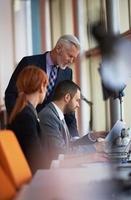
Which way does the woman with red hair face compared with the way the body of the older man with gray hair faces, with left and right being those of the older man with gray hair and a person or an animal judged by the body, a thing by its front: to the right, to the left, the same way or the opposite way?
to the left

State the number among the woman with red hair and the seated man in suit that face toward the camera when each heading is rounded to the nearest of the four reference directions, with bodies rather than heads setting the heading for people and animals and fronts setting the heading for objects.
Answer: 0

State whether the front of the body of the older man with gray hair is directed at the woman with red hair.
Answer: no

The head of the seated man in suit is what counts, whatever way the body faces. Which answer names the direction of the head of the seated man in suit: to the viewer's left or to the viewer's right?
to the viewer's right

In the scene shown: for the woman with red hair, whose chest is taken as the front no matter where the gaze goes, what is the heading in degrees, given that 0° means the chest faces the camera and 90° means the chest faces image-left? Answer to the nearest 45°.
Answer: approximately 225°

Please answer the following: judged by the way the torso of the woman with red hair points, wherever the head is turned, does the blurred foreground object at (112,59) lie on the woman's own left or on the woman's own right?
on the woman's own right

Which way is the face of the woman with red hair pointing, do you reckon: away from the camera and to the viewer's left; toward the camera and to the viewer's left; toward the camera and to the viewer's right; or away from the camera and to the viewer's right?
away from the camera and to the viewer's right

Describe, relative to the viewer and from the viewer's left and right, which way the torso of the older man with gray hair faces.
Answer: facing the viewer and to the right of the viewer

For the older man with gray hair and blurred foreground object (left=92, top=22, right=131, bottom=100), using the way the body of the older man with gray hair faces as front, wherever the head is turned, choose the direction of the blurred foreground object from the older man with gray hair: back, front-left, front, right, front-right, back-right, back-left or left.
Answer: front-right

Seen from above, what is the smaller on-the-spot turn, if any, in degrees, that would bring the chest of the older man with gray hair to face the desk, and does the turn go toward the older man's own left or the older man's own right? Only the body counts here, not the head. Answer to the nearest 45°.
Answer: approximately 45° to the older man's own right

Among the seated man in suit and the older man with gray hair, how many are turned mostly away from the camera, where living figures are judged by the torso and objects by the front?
0

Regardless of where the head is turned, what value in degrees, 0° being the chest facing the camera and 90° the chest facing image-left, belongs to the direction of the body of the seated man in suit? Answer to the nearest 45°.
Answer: approximately 270°

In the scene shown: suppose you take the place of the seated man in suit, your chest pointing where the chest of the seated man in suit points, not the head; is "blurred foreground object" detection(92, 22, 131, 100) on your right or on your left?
on your right
